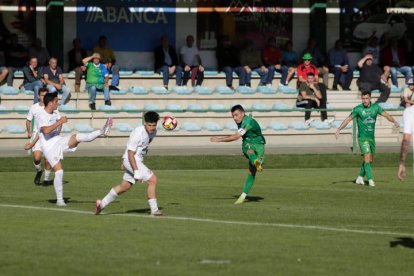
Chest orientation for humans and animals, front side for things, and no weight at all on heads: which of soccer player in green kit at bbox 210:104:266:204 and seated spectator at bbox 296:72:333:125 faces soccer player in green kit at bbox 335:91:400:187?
the seated spectator

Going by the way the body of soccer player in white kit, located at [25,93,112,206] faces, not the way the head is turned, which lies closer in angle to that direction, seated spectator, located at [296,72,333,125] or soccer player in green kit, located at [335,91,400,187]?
the soccer player in green kit

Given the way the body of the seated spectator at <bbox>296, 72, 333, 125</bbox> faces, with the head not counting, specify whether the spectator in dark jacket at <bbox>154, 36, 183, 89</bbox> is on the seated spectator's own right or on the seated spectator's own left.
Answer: on the seated spectator's own right

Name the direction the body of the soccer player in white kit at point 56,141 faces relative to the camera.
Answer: to the viewer's right

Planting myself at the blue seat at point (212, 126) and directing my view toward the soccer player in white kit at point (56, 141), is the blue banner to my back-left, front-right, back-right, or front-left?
back-right
